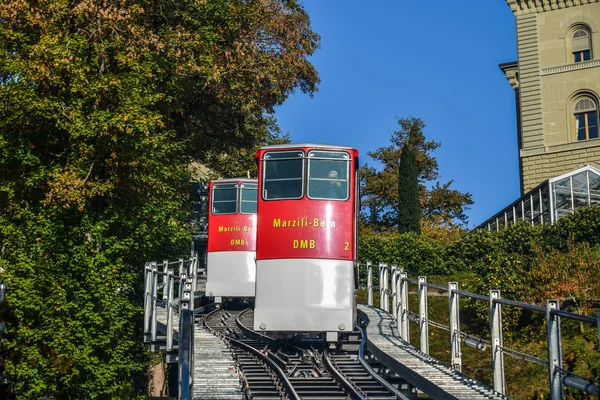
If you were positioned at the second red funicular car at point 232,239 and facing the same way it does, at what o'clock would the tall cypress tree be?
The tall cypress tree is roughly at 7 o'clock from the second red funicular car.

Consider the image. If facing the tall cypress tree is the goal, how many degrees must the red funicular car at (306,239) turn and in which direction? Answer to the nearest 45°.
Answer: approximately 180°

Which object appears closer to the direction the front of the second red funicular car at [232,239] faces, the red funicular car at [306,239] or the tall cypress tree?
the red funicular car

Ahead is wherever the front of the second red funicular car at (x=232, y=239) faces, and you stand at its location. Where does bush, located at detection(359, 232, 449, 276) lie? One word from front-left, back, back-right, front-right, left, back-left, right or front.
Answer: back-left

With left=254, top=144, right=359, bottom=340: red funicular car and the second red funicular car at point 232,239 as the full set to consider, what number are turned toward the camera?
2

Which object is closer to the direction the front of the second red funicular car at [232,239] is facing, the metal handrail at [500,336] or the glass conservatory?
the metal handrail

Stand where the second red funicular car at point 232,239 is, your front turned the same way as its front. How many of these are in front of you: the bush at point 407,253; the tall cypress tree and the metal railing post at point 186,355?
1

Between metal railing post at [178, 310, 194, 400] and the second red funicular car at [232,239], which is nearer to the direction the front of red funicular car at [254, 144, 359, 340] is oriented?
the metal railing post

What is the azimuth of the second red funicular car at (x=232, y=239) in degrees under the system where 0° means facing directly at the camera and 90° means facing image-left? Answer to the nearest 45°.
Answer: approximately 0°

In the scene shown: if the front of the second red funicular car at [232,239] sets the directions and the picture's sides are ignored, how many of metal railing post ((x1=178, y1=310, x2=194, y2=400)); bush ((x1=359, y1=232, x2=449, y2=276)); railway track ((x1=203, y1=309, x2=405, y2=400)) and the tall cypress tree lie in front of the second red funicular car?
2

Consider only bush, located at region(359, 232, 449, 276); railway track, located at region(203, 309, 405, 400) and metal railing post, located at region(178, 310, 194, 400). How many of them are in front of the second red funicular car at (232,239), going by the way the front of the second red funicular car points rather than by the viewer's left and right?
2

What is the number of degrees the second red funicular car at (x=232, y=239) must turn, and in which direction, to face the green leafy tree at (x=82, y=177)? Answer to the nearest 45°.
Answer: approximately 45° to its right

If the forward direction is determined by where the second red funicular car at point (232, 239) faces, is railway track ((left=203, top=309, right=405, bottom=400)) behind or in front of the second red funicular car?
in front

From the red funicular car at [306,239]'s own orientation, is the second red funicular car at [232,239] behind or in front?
behind
